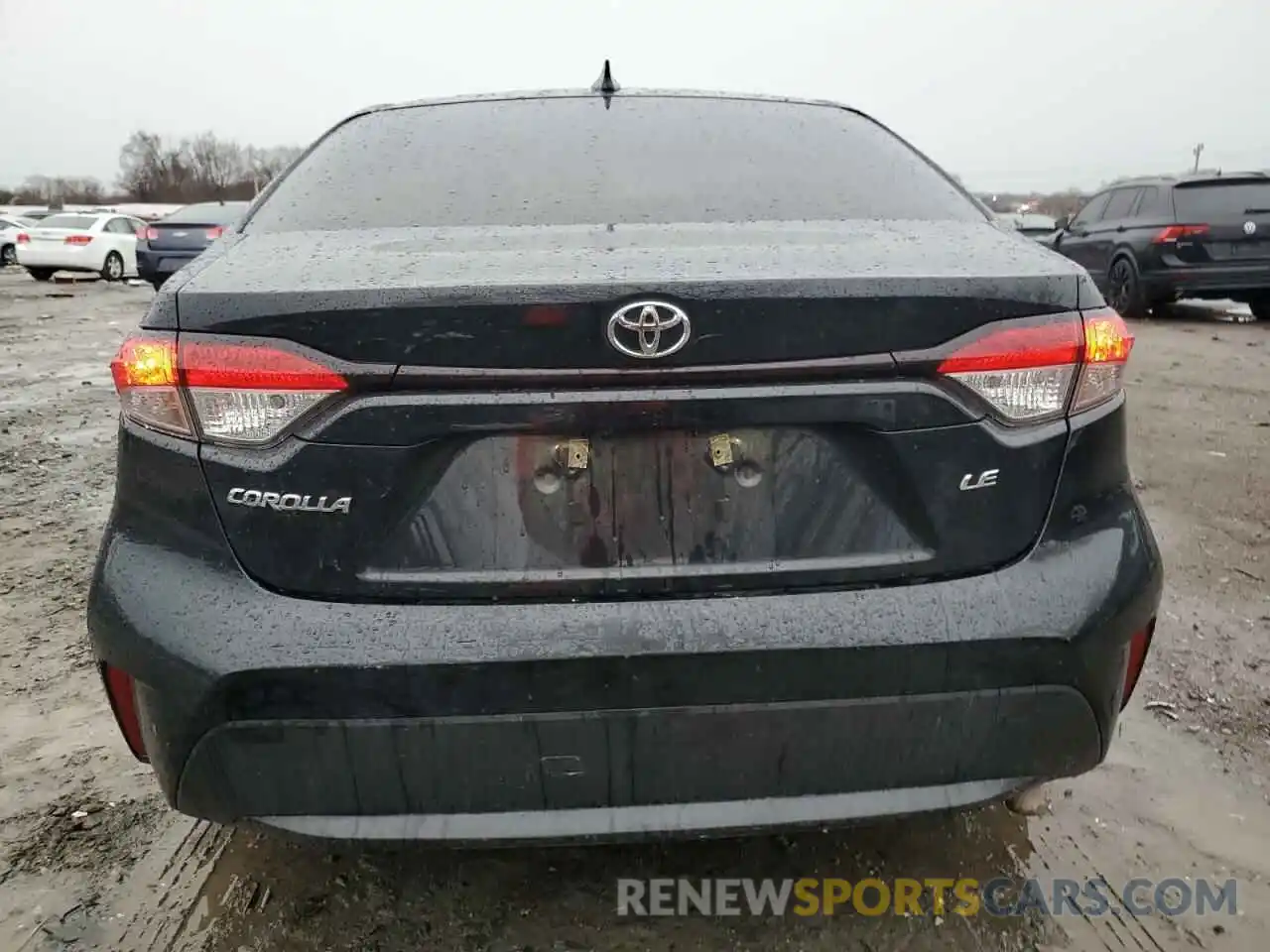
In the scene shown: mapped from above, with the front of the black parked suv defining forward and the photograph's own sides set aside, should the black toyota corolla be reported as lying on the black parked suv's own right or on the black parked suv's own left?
on the black parked suv's own left

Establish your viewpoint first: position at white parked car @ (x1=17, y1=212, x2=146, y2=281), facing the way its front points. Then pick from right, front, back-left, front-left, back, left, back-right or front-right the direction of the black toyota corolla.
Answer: back-right

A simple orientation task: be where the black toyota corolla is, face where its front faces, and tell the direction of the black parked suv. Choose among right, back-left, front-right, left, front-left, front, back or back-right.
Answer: front-right

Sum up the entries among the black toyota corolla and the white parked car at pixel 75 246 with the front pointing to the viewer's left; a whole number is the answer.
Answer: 0

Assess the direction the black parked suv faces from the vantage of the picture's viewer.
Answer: facing away from the viewer and to the left of the viewer

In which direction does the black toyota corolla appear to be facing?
away from the camera

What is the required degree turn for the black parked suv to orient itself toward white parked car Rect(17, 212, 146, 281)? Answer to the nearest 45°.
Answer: approximately 45° to its left

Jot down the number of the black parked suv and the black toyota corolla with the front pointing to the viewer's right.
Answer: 0

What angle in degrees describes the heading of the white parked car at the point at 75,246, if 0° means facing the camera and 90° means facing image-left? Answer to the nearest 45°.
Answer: approximately 225°

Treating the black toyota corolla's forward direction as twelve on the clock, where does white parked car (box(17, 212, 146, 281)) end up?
The white parked car is roughly at 11 o'clock from the black toyota corolla.

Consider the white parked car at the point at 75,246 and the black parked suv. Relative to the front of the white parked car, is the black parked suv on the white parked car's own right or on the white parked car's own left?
on the white parked car's own right
